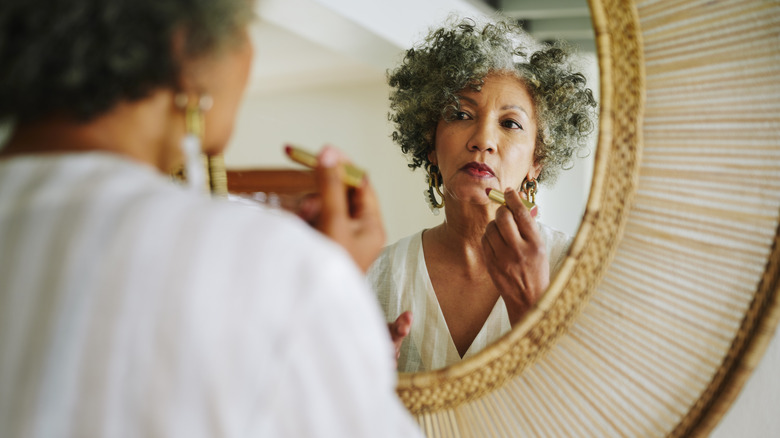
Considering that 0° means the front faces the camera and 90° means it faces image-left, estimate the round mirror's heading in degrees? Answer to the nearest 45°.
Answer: approximately 45°

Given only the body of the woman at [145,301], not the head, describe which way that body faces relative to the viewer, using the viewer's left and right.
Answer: facing away from the viewer and to the right of the viewer

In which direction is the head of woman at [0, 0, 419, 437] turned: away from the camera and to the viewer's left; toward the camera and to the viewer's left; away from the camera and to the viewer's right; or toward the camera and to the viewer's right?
away from the camera and to the viewer's right
